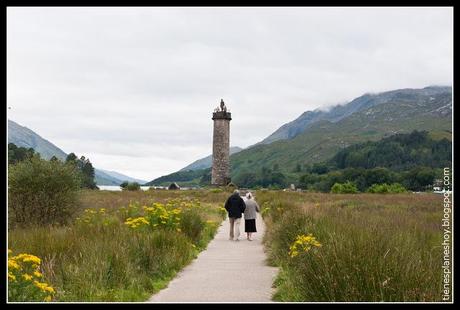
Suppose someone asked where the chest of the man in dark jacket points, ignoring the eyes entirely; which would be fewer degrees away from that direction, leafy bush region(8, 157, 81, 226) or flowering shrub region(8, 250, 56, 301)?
the leafy bush

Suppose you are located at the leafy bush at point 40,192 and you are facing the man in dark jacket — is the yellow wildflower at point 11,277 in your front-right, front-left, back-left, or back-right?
front-right

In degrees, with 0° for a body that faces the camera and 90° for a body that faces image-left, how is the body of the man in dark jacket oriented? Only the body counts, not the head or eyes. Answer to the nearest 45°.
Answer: approximately 180°

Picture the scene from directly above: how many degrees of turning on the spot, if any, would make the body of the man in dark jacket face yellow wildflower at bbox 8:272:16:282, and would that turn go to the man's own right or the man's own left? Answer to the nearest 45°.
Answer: approximately 180°

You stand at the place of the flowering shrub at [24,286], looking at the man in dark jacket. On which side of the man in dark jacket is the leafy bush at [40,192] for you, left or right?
left

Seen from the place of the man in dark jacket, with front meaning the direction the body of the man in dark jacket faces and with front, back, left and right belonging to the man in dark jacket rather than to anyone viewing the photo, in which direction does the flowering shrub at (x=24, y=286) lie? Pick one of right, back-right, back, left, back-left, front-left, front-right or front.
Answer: back

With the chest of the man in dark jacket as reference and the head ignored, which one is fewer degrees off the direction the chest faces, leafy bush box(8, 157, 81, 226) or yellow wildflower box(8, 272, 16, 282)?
the leafy bush

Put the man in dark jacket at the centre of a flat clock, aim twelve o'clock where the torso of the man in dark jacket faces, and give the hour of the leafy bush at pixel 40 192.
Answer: The leafy bush is roughly at 9 o'clock from the man in dark jacket.
